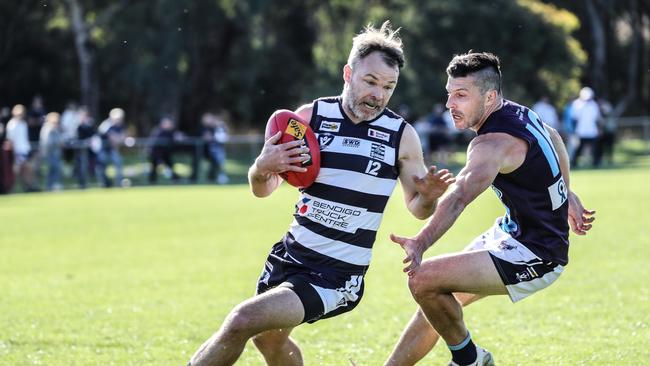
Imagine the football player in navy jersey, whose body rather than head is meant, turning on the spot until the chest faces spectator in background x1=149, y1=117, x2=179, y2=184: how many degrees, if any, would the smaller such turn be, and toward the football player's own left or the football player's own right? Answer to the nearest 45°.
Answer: approximately 45° to the football player's own right

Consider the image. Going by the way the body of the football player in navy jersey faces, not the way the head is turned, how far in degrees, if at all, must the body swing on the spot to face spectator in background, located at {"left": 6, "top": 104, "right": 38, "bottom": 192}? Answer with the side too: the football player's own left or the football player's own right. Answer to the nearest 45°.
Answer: approximately 45° to the football player's own right

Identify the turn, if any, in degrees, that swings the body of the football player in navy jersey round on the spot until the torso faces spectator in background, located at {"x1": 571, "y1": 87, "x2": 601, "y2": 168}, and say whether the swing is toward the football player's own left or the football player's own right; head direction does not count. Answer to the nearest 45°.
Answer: approximately 90° to the football player's own right

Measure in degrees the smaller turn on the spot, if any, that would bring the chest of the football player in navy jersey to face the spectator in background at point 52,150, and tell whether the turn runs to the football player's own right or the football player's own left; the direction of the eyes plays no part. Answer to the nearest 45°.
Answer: approximately 45° to the football player's own right

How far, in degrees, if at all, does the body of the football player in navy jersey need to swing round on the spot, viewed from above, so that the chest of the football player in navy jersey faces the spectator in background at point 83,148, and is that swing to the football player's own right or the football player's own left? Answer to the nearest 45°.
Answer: approximately 45° to the football player's own right

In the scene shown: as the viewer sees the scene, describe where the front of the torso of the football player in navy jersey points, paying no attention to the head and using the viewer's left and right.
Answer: facing to the left of the viewer

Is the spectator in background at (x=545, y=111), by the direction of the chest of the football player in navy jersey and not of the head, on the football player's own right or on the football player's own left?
on the football player's own right

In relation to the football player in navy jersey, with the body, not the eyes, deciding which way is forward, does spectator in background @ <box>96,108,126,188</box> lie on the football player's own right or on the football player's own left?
on the football player's own right
